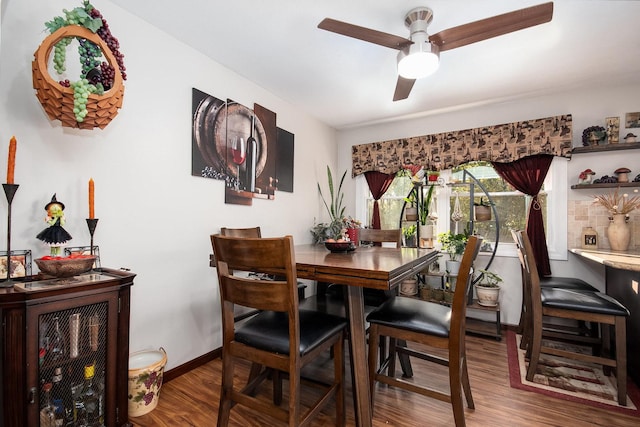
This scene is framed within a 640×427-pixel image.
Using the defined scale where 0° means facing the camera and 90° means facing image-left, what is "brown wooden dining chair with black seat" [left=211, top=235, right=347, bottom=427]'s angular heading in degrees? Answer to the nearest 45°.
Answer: approximately 225°

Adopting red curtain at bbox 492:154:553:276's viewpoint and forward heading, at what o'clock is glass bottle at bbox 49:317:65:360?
The glass bottle is roughly at 1 o'clock from the red curtain.

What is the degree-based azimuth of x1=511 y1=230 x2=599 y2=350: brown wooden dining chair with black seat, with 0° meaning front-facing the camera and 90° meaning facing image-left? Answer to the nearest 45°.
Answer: approximately 270°

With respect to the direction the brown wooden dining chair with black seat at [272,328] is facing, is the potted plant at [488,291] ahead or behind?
ahead

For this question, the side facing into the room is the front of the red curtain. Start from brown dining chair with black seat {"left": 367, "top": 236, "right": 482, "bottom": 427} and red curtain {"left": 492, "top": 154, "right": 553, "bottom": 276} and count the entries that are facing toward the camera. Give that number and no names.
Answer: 1

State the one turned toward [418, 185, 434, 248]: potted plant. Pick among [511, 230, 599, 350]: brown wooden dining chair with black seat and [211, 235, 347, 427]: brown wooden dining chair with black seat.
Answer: [211, 235, 347, 427]: brown wooden dining chair with black seat

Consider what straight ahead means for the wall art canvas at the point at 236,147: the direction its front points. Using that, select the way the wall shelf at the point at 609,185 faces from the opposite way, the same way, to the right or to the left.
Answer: to the right

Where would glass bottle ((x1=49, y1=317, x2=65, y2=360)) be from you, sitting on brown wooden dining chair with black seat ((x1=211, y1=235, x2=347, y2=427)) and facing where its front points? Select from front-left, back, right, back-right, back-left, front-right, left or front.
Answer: back-left

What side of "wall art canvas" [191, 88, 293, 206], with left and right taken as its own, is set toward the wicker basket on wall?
right

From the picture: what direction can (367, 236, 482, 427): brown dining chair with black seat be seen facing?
to the viewer's left

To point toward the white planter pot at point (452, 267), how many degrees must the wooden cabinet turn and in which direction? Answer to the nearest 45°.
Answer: approximately 45° to its left

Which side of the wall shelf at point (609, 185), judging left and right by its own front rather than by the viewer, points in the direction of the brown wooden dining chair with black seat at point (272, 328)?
front
